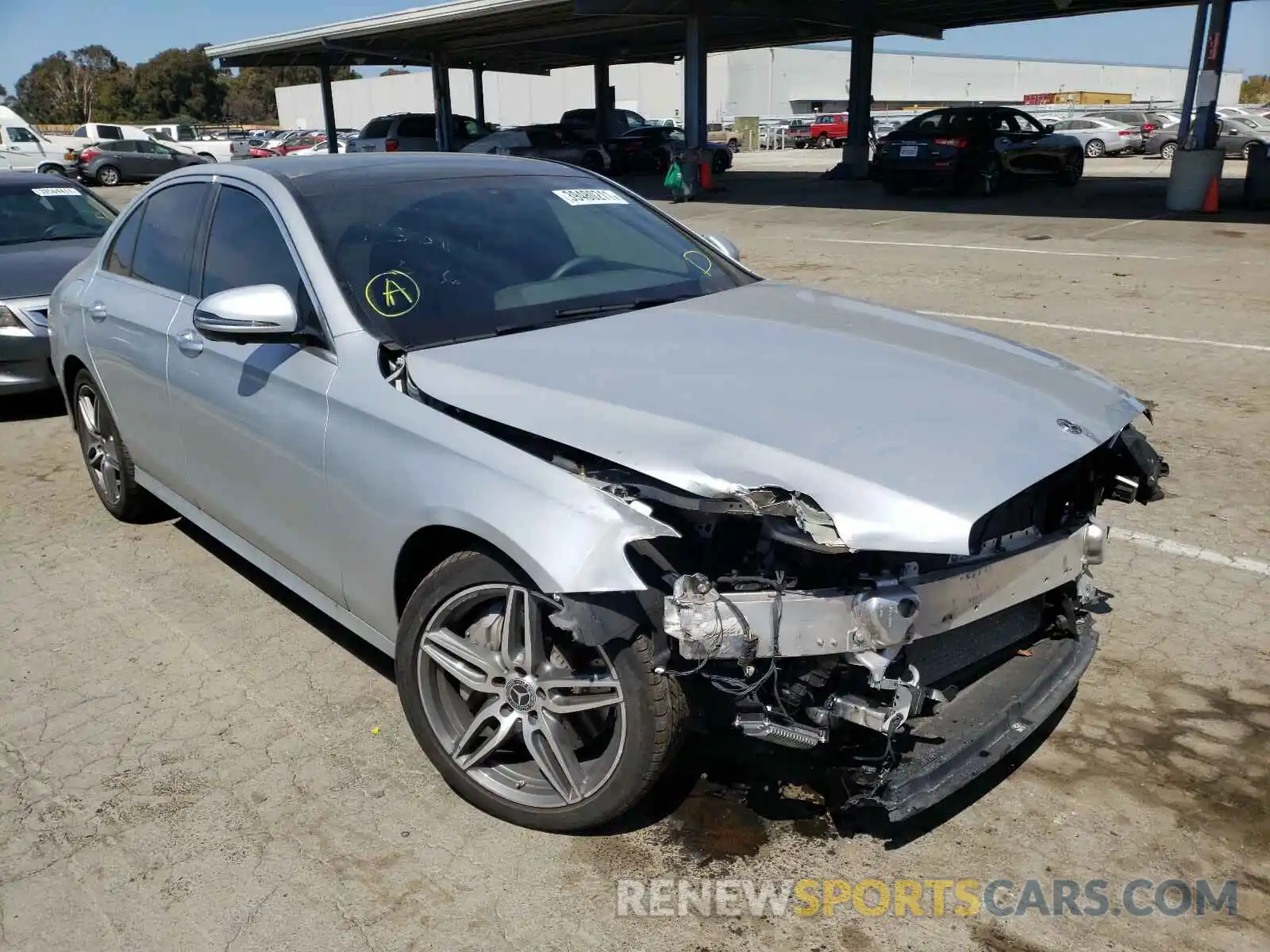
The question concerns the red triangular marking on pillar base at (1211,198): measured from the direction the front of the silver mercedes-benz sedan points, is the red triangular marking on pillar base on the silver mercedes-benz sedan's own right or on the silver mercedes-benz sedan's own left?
on the silver mercedes-benz sedan's own left

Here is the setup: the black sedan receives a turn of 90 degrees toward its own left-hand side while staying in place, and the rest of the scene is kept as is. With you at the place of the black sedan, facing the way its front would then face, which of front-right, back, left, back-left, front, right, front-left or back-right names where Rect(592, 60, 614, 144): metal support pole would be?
front

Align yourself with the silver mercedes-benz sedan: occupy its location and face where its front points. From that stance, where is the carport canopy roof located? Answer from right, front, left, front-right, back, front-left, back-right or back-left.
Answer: back-left

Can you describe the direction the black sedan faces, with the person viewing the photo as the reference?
facing away from the viewer and to the right of the viewer

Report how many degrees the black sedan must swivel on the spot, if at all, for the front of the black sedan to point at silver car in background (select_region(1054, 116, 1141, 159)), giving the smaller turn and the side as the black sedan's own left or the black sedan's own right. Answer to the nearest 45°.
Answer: approximately 45° to the black sedan's own left

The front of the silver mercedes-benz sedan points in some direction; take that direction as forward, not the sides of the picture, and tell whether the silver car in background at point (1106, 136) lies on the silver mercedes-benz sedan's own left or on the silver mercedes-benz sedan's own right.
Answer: on the silver mercedes-benz sedan's own left

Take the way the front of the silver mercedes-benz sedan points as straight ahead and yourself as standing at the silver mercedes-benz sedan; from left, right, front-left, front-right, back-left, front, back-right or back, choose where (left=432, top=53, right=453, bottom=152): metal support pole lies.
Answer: back-left

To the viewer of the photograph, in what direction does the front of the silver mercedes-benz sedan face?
facing the viewer and to the right of the viewer
